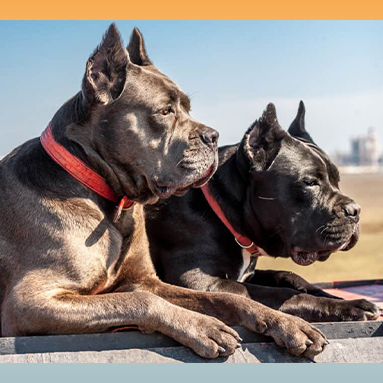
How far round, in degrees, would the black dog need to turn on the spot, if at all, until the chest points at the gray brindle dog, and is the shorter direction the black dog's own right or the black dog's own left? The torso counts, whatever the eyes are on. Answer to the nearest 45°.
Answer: approximately 135° to the black dog's own right
